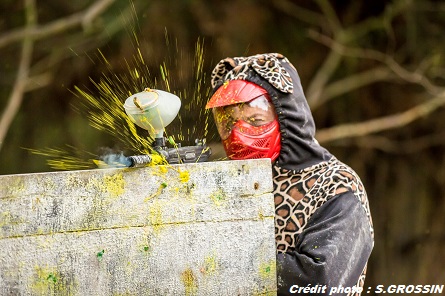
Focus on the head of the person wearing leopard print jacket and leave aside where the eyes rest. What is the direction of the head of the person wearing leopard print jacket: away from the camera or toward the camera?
toward the camera

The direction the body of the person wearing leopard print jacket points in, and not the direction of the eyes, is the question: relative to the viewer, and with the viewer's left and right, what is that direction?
facing the viewer and to the left of the viewer

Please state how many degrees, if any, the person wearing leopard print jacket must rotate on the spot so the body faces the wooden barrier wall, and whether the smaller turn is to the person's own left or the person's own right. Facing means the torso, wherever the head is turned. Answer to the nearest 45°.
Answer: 0° — they already face it
